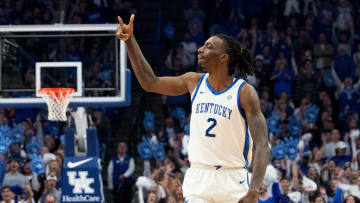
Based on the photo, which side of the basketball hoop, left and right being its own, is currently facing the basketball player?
front

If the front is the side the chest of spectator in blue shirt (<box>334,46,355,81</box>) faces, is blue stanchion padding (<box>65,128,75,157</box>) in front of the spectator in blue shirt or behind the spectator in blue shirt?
in front

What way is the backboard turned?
toward the camera

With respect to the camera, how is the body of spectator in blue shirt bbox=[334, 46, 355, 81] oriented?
toward the camera

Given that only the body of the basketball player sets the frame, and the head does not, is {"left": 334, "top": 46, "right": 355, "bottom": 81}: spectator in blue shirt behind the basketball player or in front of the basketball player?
behind

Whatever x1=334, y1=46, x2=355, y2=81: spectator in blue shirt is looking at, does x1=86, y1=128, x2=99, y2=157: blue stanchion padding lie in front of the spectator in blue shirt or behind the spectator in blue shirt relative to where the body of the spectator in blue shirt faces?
in front

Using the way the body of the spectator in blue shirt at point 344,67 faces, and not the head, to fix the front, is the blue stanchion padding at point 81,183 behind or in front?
in front

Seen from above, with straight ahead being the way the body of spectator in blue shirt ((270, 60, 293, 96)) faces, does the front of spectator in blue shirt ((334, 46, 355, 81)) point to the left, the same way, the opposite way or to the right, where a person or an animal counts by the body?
the same way

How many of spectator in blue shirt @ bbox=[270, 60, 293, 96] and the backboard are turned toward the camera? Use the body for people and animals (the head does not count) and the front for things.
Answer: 2

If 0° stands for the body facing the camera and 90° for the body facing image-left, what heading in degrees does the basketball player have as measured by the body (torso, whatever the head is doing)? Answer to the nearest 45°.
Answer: approximately 45°

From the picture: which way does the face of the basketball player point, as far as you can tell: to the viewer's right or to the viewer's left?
to the viewer's left

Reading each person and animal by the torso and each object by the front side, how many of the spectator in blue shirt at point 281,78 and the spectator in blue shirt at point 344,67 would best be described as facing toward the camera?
2

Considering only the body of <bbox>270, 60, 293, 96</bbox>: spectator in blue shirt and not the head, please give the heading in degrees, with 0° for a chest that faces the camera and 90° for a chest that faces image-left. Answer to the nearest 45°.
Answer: approximately 0°
